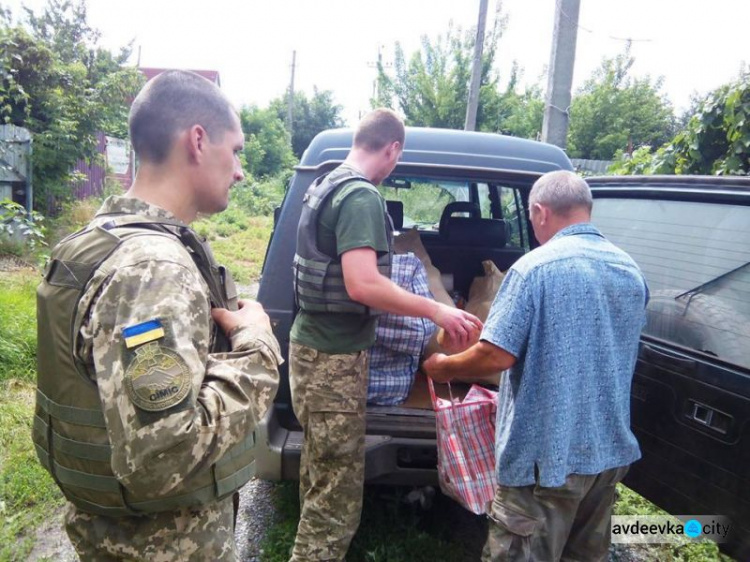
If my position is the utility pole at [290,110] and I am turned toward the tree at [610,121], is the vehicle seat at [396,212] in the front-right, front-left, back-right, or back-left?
front-right

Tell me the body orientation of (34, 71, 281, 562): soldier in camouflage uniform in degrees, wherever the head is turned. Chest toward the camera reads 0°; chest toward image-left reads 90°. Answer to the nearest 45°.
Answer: approximately 270°

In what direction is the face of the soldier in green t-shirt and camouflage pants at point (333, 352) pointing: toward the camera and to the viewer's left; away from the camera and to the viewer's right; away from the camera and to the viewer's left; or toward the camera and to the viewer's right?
away from the camera and to the viewer's right

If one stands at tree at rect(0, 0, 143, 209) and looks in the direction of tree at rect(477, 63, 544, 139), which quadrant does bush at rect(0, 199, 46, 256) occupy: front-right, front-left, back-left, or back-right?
back-right

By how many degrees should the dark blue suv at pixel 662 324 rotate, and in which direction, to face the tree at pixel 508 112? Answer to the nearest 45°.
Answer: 0° — it already faces it

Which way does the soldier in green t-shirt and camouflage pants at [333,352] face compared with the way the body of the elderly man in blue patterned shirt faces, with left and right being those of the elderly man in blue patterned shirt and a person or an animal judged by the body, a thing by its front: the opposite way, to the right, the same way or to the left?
to the right

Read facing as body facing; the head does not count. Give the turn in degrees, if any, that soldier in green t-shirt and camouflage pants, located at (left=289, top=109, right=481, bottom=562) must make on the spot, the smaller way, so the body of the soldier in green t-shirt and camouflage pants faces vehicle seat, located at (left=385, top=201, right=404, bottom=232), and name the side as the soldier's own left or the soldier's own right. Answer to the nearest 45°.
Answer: approximately 45° to the soldier's own left

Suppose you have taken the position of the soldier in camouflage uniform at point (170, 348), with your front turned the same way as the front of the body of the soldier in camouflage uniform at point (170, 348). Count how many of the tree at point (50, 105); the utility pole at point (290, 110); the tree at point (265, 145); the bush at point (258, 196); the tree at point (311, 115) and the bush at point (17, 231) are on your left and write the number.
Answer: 6

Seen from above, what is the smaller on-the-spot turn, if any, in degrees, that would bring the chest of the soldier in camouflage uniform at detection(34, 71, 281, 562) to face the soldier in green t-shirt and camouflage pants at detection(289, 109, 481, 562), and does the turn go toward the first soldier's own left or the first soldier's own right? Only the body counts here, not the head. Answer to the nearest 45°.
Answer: approximately 45° to the first soldier's own left

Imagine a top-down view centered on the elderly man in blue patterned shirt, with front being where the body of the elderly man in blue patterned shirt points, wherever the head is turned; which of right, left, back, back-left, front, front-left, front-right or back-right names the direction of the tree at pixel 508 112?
front-right

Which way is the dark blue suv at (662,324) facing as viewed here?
away from the camera

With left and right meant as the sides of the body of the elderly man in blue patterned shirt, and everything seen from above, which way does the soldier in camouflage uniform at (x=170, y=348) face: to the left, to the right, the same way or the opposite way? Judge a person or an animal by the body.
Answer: to the right

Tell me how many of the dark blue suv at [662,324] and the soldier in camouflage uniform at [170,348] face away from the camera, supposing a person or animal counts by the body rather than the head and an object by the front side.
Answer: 1

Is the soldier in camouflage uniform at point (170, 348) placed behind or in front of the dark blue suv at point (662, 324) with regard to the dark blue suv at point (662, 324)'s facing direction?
behind

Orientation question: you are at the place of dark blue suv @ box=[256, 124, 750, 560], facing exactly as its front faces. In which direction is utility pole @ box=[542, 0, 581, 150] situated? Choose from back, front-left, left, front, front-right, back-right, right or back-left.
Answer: front

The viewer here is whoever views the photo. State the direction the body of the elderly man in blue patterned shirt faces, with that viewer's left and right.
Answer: facing away from the viewer and to the left of the viewer

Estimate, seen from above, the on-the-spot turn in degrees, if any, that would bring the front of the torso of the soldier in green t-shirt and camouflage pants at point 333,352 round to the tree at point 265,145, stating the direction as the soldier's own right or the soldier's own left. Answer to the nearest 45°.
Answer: approximately 45° to the soldier's own left
